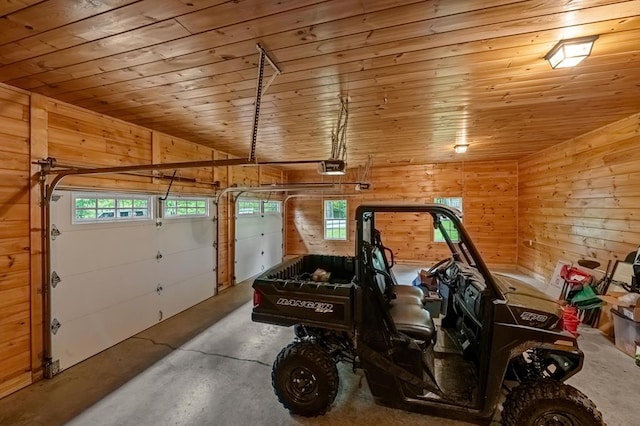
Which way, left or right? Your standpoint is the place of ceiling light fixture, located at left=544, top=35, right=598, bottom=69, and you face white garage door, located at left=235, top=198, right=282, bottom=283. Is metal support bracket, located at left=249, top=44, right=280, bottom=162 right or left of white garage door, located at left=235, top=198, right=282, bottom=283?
left

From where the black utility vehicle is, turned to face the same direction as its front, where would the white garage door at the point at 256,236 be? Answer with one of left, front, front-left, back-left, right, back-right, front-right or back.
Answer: back-left

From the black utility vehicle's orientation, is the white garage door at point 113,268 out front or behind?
behind

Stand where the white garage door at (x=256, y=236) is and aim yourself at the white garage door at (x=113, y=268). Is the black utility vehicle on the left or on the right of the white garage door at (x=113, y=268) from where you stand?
left

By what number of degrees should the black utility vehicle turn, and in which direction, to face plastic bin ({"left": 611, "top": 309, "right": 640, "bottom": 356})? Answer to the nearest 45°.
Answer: approximately 45° to its left

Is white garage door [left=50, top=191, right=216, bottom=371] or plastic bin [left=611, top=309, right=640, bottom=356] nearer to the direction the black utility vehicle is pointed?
the plastic bin

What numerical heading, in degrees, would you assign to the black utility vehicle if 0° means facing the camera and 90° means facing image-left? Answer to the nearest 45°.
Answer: approximately 270°
